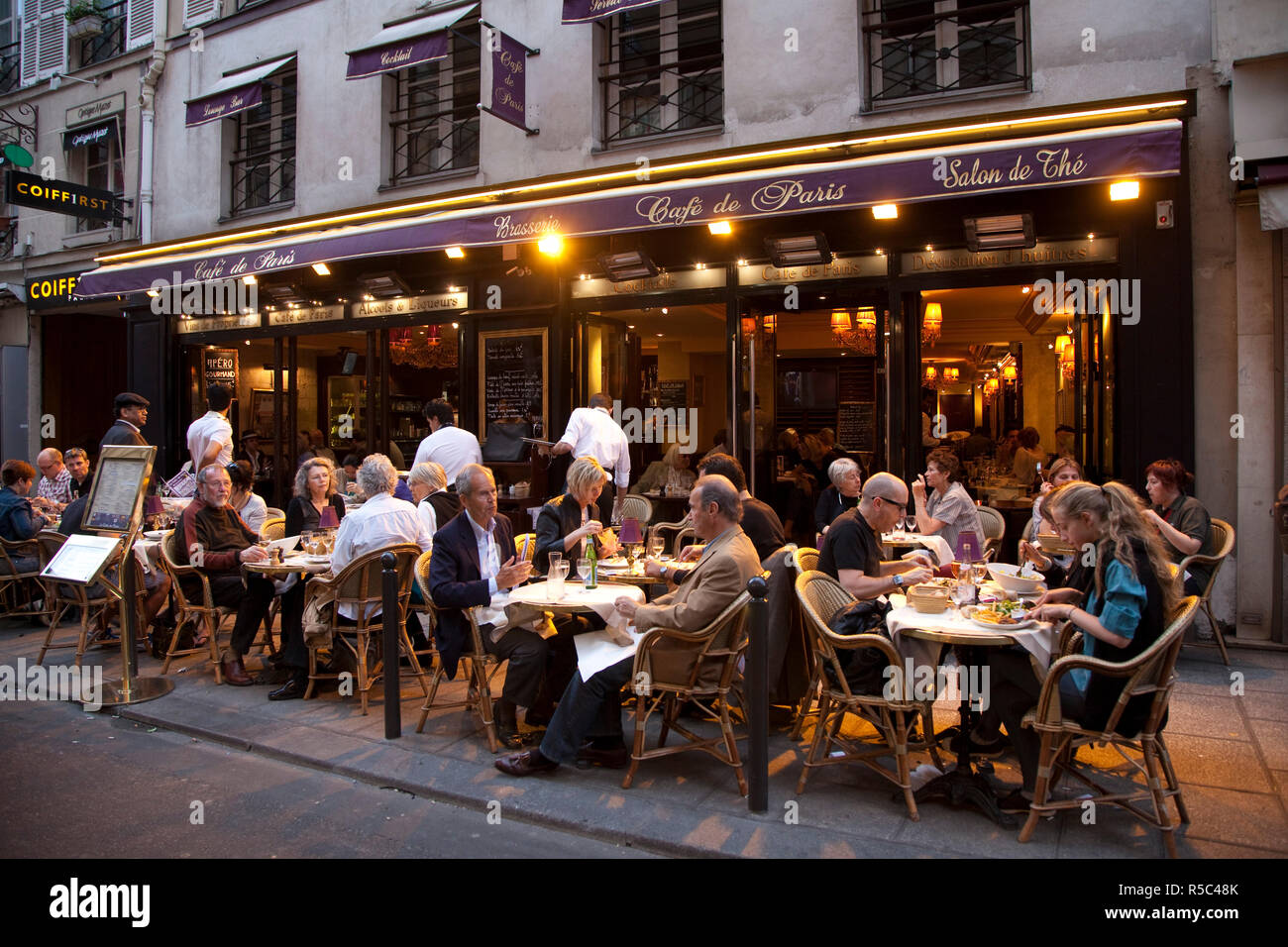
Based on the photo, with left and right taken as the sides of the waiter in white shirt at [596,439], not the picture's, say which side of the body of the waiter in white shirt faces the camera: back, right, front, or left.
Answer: back

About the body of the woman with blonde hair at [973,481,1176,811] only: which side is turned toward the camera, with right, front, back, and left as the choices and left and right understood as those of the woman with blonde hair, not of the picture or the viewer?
left

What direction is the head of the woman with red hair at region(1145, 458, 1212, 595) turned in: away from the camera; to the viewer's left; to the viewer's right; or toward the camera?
to the viewer's left

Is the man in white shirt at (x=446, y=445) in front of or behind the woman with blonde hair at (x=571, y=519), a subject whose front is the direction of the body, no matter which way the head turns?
behind

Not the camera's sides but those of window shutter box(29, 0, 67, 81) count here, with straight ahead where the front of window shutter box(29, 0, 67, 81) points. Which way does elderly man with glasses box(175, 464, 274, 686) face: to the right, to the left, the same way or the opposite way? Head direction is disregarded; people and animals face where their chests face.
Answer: to the left

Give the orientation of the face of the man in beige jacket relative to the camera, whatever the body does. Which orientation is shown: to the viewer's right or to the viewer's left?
to the viewer's left

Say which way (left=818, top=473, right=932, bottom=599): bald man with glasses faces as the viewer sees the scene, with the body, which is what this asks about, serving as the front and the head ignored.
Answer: to the viewer's right

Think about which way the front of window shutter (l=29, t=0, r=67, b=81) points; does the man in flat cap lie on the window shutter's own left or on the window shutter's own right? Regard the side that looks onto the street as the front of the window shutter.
on the window shutter's own left

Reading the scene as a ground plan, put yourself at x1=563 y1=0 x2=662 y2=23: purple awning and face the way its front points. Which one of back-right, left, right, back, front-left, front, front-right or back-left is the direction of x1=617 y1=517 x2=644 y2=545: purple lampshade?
front-left

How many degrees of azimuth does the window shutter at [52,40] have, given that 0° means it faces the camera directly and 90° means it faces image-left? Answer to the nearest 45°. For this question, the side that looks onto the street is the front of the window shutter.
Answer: approximately 45°

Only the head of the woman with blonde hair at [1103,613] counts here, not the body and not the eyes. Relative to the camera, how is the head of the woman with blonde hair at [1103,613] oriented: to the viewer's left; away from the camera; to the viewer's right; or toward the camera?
to the viewer's left

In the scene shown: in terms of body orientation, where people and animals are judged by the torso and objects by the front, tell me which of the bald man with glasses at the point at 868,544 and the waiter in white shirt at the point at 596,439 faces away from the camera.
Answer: the waiter in white shirt

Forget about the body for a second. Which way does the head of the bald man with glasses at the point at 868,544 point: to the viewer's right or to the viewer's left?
to the viewer's right
